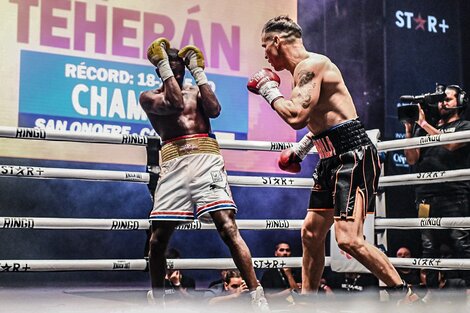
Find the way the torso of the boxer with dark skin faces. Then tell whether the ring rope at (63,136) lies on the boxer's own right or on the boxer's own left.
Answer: on the boxer's own right

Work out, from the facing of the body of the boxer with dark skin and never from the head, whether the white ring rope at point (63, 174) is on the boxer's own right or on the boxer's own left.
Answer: on the boxer's own right

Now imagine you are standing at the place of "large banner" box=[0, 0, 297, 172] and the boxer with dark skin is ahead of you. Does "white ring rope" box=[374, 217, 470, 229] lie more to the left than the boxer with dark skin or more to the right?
left

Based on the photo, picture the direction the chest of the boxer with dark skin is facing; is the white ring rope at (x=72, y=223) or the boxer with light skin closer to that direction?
the boxer with light skin
